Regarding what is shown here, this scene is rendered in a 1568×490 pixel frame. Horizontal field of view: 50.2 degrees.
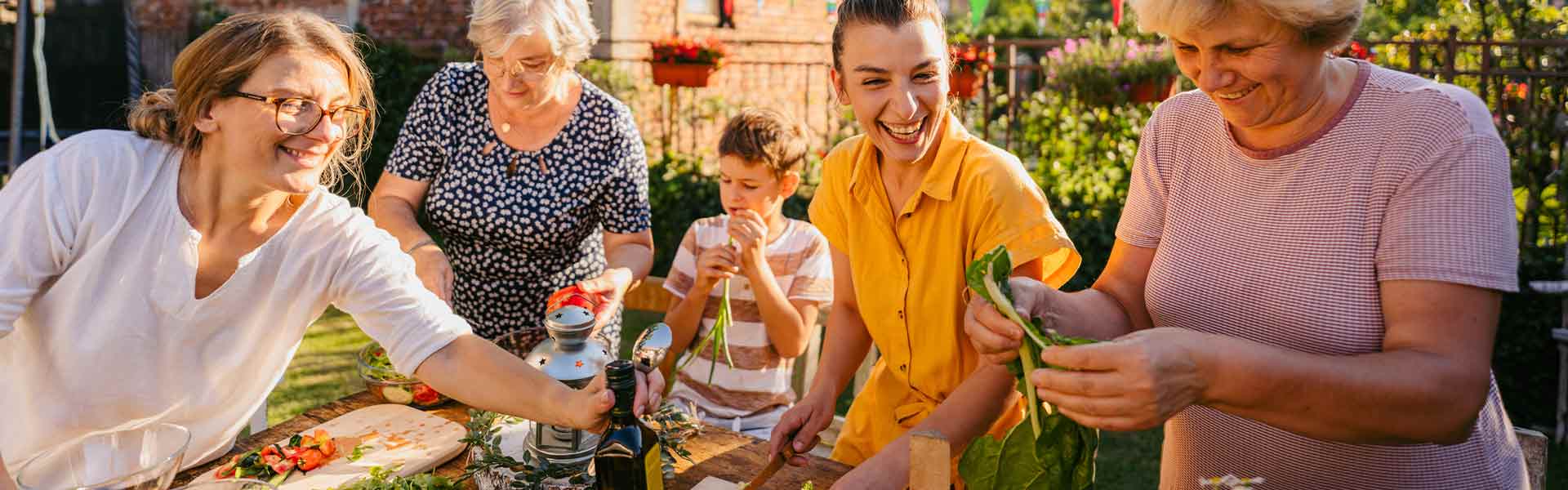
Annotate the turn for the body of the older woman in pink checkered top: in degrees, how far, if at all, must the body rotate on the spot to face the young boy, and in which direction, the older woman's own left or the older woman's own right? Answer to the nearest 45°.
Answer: approximately 90° to the older woman's own right

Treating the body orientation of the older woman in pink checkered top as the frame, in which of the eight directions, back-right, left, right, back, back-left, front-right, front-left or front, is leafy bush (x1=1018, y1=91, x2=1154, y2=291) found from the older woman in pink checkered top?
back-right

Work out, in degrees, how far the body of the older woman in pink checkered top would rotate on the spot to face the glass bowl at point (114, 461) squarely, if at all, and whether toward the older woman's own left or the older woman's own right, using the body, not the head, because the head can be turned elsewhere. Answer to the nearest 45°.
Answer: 0° — they already face it

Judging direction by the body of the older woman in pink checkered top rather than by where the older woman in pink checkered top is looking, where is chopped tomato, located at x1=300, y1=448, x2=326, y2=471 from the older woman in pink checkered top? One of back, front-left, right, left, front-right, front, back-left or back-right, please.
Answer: front-right

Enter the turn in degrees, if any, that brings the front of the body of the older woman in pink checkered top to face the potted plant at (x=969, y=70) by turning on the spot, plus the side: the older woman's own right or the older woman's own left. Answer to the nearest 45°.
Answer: approximately 135° to the older woman's own right

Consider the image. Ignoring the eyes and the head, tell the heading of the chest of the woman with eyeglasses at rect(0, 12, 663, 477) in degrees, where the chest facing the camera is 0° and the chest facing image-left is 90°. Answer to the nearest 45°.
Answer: approximately 315°

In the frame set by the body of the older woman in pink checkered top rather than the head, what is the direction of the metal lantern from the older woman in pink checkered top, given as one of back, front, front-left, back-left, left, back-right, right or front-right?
front-right

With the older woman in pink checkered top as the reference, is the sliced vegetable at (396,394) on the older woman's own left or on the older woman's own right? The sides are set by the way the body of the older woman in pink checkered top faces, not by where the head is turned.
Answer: on the older woman's own right

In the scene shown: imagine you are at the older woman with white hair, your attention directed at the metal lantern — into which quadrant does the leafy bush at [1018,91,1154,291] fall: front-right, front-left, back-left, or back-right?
back-left
